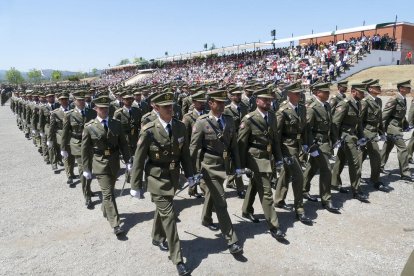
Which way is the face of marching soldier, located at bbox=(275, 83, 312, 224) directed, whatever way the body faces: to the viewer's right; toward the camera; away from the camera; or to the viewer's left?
toward the camera

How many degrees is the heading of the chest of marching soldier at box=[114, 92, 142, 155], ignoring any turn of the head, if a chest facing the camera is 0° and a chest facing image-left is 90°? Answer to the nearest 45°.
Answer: approximately 315°

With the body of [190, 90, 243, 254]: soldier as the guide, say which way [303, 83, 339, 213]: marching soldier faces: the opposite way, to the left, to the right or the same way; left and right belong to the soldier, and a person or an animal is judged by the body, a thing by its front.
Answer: the same way

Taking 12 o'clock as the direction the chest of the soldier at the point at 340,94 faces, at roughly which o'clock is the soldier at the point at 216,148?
the soldier at the point at 216,148 is roughly at 2 o'clock from the soldier at the point at 340,94.

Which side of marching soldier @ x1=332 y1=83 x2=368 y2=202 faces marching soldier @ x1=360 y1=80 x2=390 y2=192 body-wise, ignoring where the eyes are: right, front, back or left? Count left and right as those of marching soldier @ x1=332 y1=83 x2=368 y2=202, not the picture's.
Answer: left

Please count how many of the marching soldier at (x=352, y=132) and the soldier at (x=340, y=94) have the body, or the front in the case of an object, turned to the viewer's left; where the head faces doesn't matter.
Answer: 0

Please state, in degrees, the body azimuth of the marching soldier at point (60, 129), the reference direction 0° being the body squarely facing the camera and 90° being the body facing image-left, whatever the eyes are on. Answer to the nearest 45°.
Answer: approximately 315°

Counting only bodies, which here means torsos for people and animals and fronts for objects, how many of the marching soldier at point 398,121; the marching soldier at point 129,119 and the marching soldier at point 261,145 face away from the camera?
0

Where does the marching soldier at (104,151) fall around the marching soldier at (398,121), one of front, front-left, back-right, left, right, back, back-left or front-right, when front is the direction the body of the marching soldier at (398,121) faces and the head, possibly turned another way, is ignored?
right

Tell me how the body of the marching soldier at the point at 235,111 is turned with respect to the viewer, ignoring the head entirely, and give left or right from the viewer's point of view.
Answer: facing the viewer and to the right of the viewer

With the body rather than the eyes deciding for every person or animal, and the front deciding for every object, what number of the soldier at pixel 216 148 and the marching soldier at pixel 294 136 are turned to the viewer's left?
0

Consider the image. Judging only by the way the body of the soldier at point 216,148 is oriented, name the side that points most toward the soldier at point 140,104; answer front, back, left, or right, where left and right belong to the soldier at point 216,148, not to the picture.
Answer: back

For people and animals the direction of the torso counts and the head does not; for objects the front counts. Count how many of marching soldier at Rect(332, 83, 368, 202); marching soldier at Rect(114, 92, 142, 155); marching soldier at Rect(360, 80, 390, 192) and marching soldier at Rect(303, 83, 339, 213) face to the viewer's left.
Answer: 0

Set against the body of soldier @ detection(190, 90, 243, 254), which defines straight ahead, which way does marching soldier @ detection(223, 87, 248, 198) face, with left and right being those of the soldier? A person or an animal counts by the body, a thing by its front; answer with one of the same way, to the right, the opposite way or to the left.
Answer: the same way
